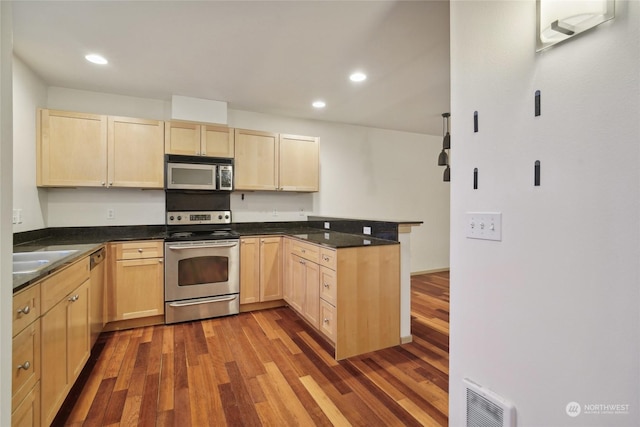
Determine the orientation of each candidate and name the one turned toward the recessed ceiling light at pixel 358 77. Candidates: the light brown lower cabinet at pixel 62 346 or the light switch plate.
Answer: the light brown lower cabinet

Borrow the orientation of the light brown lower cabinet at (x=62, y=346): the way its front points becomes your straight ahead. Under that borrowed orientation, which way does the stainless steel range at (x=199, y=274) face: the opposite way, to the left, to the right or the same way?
to the right

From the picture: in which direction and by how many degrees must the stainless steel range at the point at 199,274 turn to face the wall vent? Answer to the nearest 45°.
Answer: approximately 45° to its left

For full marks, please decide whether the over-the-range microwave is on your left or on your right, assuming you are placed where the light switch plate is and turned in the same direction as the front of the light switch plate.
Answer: on your right

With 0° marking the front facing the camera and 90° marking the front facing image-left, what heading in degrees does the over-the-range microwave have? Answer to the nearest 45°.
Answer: approximately 0°

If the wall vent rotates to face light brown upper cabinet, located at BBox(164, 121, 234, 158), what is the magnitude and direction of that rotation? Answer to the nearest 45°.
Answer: approximately 45° to its right

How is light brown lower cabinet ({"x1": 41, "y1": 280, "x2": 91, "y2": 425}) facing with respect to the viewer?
to the viewer's right

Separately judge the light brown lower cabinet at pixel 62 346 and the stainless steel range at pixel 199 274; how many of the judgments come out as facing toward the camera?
1

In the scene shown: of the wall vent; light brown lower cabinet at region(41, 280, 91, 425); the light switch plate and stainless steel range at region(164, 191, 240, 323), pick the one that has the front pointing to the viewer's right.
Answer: the light brown lower cabinet

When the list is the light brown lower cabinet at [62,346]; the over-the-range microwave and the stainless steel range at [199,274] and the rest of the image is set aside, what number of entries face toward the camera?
2

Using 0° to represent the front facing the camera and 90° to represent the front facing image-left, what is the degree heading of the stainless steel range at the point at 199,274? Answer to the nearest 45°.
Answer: approximately 0°

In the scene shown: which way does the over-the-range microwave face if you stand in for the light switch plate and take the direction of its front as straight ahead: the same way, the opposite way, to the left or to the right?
to the left
